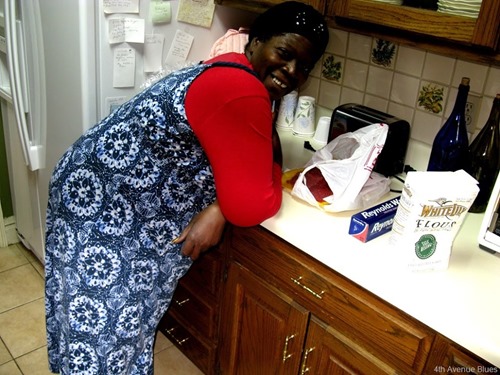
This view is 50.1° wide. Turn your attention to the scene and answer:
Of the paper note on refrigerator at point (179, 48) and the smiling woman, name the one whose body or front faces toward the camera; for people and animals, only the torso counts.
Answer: the paper note on refrigerator

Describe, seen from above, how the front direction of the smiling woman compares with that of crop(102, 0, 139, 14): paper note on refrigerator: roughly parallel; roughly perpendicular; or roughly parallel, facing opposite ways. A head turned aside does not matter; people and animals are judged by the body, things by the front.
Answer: roughly perpendicular

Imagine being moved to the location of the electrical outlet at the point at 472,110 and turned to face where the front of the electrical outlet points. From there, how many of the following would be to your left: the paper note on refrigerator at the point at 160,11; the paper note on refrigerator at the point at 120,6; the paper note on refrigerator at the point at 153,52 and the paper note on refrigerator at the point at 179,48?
0

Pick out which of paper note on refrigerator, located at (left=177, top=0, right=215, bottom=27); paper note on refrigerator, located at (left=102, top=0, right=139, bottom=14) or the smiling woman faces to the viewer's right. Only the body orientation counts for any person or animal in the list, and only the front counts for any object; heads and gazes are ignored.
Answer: the smiling woman

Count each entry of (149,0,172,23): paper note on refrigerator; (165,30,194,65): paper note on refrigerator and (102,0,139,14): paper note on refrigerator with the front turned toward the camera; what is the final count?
3

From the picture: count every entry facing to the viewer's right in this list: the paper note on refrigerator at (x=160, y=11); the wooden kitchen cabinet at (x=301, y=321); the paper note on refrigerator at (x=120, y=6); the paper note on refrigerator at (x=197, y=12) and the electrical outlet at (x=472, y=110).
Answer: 0

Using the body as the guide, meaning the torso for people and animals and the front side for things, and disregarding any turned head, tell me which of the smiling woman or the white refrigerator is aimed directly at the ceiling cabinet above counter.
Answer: the smiling woman

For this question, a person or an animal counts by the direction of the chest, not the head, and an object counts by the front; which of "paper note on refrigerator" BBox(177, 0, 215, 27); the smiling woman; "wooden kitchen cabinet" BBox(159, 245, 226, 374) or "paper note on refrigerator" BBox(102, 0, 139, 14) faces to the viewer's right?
the smiling woman

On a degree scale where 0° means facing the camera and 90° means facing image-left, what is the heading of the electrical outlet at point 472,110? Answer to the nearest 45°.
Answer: approximately 45°

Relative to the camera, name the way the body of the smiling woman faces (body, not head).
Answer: to the viewer's right

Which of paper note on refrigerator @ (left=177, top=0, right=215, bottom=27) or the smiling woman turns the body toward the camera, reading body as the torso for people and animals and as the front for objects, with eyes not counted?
the paper note on refrigerator

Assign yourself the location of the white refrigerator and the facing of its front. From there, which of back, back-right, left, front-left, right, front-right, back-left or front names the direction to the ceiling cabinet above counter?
left

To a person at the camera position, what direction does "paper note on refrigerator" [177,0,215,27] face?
facing the viewer

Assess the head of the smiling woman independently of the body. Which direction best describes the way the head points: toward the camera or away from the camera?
toward the camera

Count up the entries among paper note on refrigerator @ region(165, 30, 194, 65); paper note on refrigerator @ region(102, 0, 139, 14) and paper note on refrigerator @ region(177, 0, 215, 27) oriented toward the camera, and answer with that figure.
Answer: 3

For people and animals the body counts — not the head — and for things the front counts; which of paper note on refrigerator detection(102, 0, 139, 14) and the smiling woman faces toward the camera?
the paper note on refrigerator
